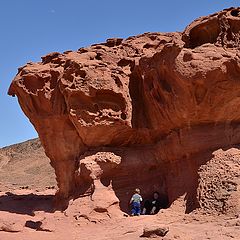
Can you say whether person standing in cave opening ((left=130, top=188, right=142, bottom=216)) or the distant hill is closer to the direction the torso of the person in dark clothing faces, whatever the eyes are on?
the person standing in cave opening

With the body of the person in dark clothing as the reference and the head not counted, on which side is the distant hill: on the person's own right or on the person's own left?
on the person's own right

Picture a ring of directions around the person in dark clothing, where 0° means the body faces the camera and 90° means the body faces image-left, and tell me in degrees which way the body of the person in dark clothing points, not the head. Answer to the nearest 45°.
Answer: approximately 45°
